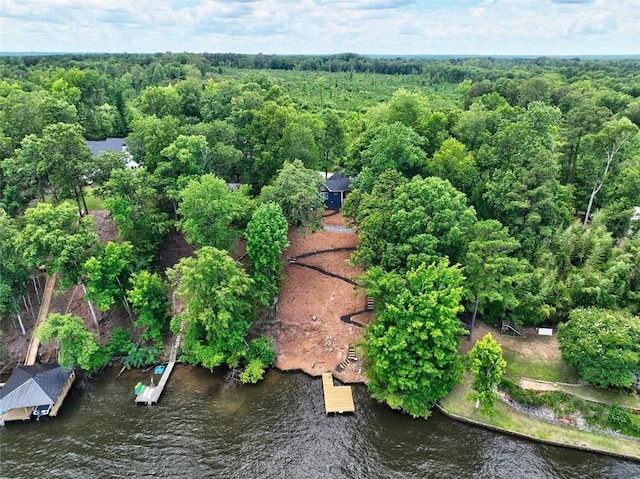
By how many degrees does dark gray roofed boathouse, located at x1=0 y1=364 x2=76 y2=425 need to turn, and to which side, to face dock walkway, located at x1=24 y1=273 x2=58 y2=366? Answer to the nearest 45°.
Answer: approximately 180°

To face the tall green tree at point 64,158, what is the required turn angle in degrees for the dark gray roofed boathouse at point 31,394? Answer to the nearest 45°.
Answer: approximately 135° to its left

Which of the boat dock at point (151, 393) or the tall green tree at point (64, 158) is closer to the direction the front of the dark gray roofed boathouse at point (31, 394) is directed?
the boat dock

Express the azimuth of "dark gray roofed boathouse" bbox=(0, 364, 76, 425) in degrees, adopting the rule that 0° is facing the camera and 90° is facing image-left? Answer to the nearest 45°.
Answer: approximately 0°

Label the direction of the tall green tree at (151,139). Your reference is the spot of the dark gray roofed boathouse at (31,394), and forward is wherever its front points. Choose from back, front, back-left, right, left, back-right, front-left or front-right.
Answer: back-left

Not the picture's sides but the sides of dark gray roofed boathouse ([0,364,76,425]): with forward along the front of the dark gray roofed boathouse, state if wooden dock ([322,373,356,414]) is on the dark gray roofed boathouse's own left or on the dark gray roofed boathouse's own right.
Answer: on the dark gray roofed boathouse's own left

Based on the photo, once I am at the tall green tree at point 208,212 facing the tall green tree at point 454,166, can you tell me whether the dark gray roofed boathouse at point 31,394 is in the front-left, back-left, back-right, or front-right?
back-right

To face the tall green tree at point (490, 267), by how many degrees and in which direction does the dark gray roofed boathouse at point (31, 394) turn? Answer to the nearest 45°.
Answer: approximately 45° to its left

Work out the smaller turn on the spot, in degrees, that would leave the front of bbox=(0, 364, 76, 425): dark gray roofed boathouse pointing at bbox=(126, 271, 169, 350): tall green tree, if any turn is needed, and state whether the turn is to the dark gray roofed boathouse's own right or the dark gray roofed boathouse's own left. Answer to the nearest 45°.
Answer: approximately 90° to the dark gray roofed boathouse's own left

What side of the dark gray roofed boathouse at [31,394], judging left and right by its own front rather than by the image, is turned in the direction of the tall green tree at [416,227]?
left
